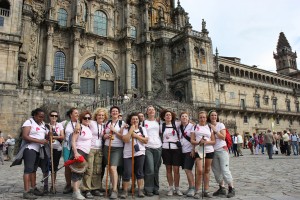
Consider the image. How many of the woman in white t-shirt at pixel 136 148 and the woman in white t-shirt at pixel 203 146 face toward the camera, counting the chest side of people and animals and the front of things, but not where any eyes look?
2

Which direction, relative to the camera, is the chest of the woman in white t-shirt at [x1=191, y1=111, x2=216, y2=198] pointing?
toward the camera

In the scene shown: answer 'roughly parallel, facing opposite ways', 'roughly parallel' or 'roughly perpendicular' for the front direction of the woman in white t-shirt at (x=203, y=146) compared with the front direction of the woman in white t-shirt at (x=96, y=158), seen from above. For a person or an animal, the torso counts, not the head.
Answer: roughly parallel

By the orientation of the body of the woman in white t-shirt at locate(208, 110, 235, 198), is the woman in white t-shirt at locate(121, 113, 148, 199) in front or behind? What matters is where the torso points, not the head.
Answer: in front

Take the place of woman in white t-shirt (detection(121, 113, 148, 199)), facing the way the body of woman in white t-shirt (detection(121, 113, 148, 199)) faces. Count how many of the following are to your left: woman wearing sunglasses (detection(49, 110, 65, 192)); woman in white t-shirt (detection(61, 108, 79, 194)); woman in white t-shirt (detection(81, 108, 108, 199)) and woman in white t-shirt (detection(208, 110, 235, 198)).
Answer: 1

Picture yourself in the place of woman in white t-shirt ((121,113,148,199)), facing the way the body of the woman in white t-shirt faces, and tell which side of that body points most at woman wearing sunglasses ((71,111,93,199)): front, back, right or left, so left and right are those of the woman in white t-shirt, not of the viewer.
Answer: right

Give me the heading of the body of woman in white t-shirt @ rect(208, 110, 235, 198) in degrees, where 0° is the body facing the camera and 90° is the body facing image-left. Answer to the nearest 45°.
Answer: approximately 45°

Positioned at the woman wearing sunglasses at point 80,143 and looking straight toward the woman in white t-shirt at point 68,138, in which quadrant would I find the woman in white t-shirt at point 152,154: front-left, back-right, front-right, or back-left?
back-right

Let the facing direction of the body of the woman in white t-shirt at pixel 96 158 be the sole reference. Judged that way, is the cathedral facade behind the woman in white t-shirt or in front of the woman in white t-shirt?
behind

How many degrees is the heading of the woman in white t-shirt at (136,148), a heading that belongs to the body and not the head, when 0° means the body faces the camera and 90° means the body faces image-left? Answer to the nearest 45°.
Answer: approximately 0°

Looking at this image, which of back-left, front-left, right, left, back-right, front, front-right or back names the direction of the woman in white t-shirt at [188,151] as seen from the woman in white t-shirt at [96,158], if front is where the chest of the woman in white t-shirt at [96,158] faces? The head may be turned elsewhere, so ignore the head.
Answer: left

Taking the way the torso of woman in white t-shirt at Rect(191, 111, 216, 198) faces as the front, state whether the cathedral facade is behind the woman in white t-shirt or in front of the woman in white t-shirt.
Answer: behind

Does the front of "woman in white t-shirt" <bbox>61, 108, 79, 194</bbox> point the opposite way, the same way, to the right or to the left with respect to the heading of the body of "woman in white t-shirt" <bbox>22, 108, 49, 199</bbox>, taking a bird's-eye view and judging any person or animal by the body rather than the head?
the same way

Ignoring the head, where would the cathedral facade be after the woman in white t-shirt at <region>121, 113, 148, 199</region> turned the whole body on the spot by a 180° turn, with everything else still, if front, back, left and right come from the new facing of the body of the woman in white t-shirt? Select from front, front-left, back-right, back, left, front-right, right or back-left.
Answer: front
